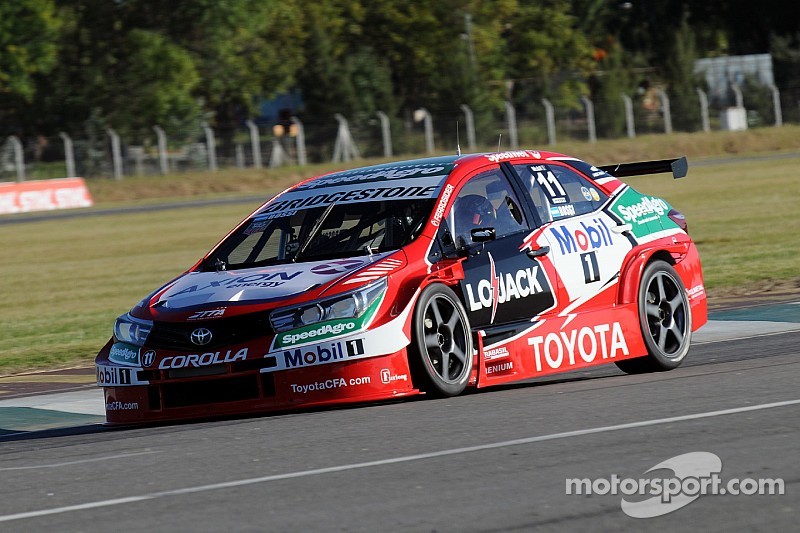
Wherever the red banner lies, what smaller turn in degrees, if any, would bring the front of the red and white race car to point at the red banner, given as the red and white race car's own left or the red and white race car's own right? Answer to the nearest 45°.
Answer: approximately 135° to the red and white race car's own right

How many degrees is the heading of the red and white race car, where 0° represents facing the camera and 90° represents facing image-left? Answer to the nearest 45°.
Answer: approximately 45°
